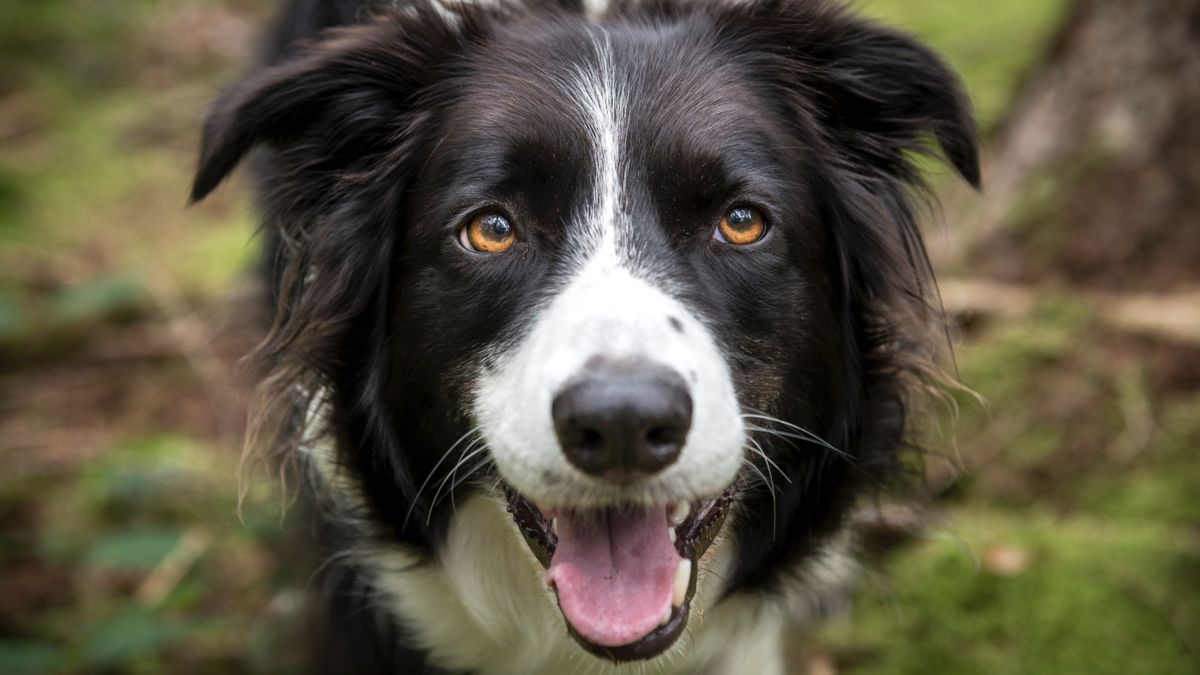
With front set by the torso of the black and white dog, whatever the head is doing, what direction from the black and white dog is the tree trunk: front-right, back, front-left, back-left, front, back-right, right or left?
back-left

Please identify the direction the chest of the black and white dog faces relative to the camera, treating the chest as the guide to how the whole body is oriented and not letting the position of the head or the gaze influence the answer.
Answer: toward the camera
